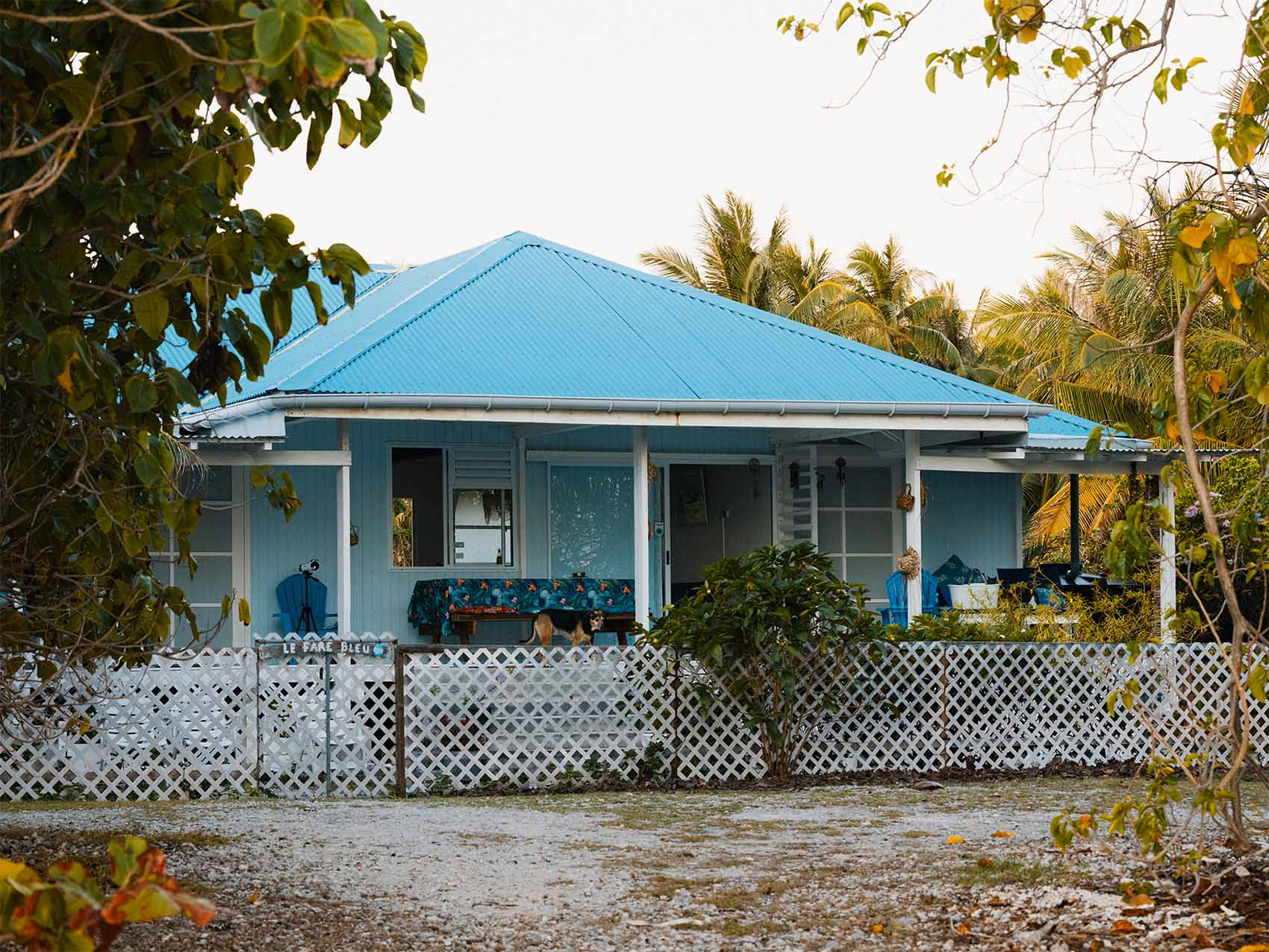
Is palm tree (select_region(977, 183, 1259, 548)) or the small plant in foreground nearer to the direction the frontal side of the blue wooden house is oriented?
the small plant in foreground

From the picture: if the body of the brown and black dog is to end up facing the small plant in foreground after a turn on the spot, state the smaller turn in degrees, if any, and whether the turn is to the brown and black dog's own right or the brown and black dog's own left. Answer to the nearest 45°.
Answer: approximately 90° to the brown and black dog's own right

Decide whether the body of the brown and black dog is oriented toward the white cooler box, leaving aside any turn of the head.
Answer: yes

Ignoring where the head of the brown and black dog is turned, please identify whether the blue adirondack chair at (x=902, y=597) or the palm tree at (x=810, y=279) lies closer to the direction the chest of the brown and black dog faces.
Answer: the blue adirondack chair

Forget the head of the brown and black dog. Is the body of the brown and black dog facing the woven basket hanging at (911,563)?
yes

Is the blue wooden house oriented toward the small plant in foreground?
yes

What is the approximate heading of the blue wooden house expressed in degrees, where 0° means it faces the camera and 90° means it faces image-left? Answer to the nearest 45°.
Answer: approximately 0°

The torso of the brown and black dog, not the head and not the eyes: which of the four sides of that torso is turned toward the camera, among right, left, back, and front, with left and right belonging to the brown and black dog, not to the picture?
right

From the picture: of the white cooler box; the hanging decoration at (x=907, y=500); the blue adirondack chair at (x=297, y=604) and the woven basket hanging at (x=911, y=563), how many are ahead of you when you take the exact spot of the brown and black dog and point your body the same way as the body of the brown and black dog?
3

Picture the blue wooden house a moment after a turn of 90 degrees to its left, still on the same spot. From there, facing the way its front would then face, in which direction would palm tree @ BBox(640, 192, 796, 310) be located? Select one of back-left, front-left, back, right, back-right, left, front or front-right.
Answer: left

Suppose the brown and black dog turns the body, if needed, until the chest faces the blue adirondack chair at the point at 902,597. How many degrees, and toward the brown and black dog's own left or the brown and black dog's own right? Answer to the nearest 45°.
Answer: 0° — it already faces it

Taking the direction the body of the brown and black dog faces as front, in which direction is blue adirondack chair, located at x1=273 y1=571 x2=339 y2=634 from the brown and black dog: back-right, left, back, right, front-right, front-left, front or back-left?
back
